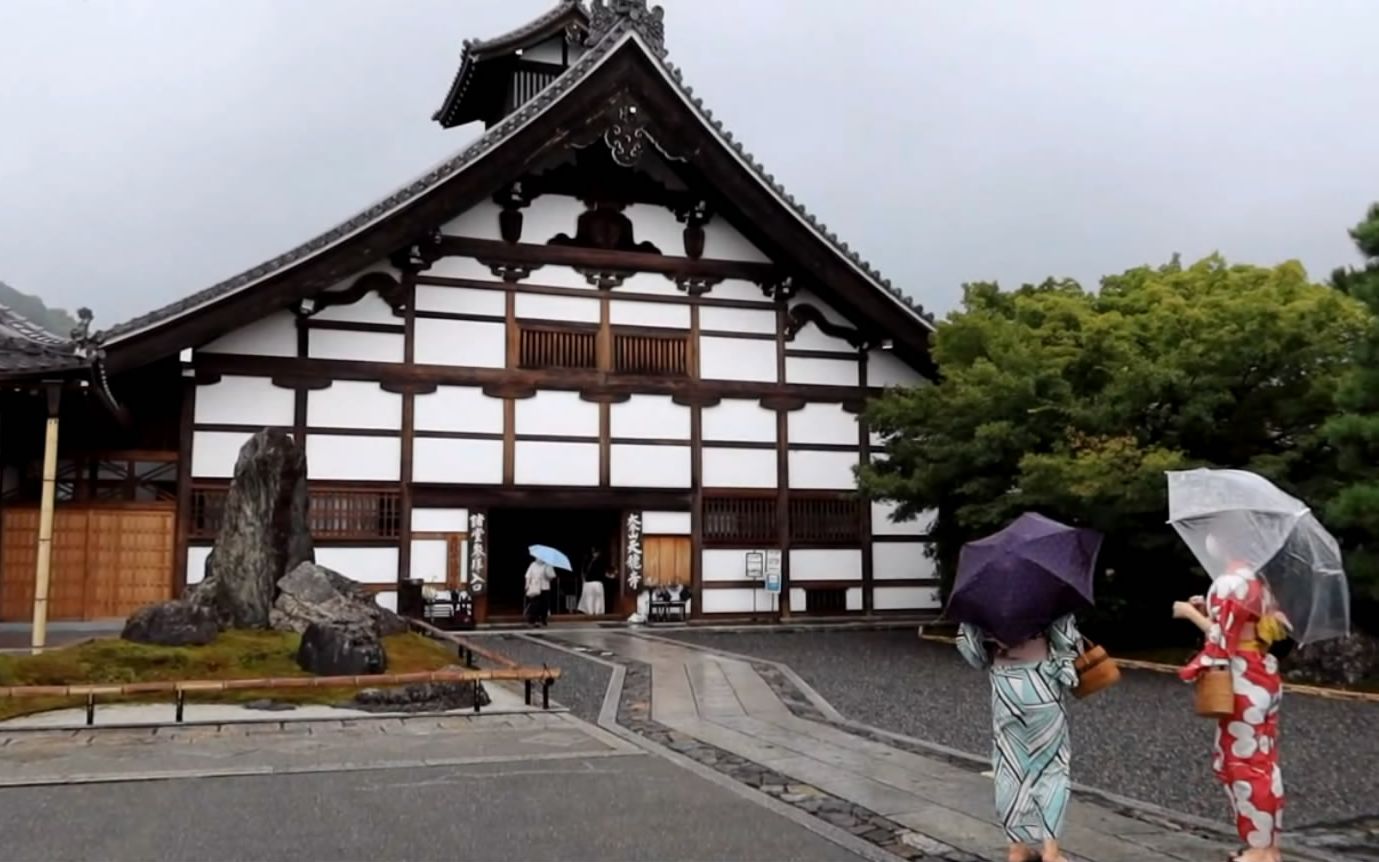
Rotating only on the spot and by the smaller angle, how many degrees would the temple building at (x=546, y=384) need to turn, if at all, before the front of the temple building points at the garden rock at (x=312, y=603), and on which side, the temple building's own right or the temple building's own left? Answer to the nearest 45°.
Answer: approximately 45° to the temple building's own right

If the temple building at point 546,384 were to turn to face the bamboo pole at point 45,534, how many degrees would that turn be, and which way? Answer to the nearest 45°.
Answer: approximately 45° to its right

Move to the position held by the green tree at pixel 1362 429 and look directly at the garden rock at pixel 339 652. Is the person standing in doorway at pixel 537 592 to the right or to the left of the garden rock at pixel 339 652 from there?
right
